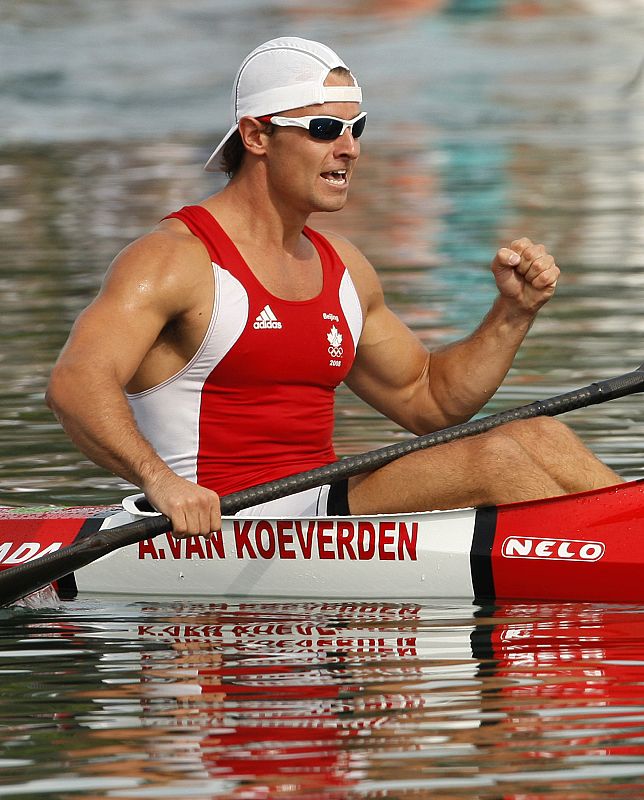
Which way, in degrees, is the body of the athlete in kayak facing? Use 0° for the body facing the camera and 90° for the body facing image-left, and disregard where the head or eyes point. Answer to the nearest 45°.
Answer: approximately 315°
